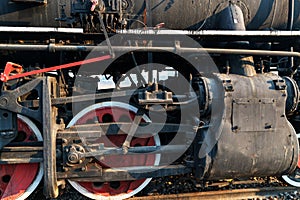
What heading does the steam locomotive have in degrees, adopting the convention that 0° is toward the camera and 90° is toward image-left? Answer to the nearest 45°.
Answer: approximately 270°
